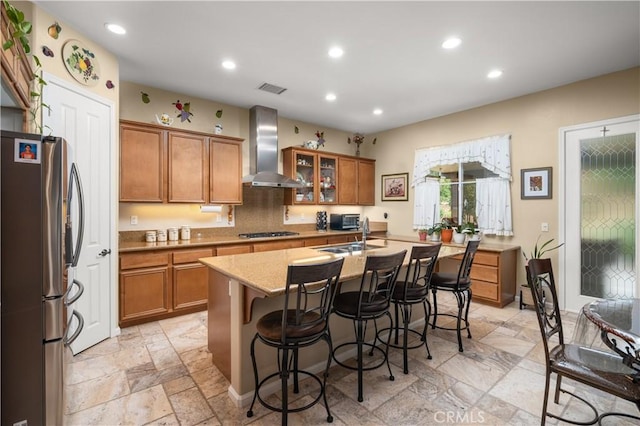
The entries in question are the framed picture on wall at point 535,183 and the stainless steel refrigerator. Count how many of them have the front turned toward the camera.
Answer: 1

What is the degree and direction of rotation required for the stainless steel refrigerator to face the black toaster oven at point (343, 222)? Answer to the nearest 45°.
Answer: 0° — it already faces it

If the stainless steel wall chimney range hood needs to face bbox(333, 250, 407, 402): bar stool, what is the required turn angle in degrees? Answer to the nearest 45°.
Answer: approximately 45° to its right

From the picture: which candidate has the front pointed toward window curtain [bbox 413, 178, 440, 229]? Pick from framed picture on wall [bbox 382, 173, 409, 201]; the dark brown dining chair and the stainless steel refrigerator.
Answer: the stainless steel refrigerator

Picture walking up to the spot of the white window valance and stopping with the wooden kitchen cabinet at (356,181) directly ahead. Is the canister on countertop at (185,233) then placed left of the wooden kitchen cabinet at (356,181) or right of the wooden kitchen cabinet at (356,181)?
left

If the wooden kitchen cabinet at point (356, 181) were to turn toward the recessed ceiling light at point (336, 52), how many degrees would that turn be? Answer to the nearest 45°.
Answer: approximately 45° to its right

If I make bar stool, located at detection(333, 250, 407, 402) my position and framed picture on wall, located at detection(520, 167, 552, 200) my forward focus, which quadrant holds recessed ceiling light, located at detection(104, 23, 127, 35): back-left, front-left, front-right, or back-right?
back-left

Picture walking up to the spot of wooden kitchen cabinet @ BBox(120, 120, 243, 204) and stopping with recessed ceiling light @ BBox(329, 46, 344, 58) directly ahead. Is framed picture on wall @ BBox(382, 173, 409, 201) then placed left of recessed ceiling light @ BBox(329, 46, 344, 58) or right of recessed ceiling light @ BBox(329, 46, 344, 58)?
left

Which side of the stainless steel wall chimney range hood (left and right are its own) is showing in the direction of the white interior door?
right
